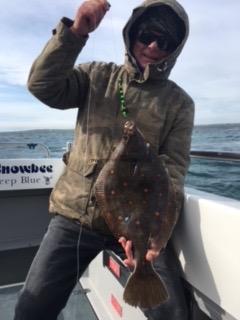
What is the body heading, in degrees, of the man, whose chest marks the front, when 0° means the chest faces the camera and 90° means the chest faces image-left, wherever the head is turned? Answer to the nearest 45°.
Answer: approximately 0°

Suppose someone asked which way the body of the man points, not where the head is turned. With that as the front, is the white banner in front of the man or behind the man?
behind

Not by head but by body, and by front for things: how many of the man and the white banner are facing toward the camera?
2

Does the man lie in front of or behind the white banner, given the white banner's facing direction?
in front
